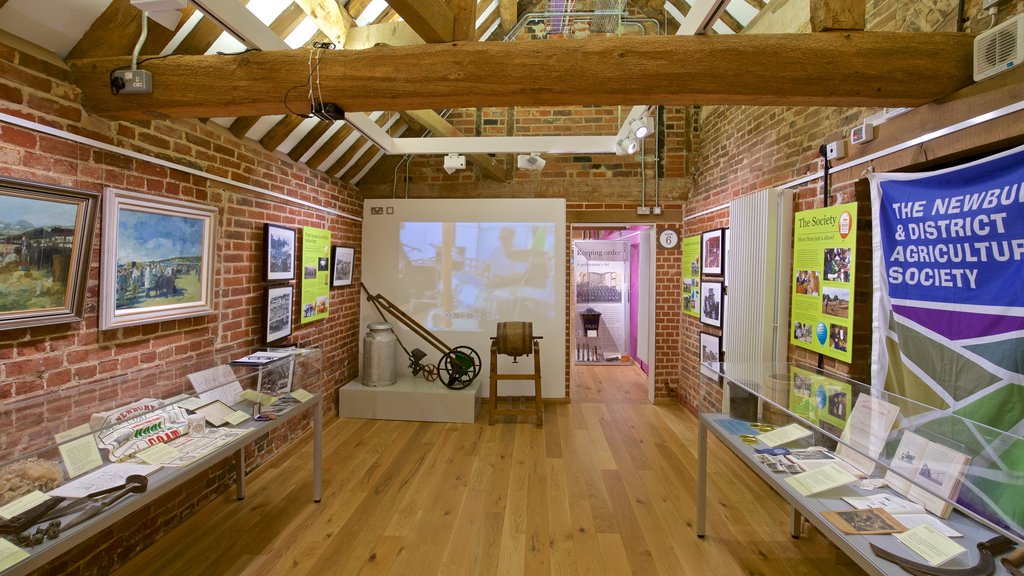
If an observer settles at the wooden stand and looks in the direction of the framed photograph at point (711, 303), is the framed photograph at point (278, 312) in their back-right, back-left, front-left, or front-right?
back-right

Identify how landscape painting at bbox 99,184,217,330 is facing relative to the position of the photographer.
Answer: facing the viewer and to the right of the viewer

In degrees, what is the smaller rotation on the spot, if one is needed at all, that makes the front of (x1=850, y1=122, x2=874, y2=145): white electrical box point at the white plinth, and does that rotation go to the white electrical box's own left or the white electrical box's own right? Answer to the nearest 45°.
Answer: approximately 45° to the white electrical box's own right

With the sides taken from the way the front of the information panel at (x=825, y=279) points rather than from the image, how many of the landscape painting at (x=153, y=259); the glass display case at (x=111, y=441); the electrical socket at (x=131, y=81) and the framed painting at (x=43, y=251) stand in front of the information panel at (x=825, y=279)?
4

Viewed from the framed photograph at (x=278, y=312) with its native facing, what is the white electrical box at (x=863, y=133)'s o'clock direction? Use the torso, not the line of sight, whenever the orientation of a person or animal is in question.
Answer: The white electrical box is roughly at 12 o'clock from the framed photograph.

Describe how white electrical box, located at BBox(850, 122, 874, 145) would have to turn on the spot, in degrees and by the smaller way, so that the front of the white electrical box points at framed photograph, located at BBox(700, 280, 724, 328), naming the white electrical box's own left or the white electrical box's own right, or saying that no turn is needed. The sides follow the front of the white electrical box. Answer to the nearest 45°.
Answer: approximately 90° to the white electrical box's own right

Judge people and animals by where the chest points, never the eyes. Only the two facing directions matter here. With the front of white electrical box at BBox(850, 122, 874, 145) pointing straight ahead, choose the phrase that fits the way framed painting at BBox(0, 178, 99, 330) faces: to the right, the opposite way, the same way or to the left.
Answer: the opposite way

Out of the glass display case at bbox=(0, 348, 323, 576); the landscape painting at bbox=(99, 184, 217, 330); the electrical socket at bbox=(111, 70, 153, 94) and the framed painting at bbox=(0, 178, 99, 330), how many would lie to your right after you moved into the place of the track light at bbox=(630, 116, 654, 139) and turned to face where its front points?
4

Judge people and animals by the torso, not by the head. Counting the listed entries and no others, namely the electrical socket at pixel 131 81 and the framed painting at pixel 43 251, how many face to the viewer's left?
0

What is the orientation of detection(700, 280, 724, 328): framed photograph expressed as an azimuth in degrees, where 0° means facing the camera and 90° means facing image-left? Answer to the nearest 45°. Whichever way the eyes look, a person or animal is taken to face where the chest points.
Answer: approximately 45°
